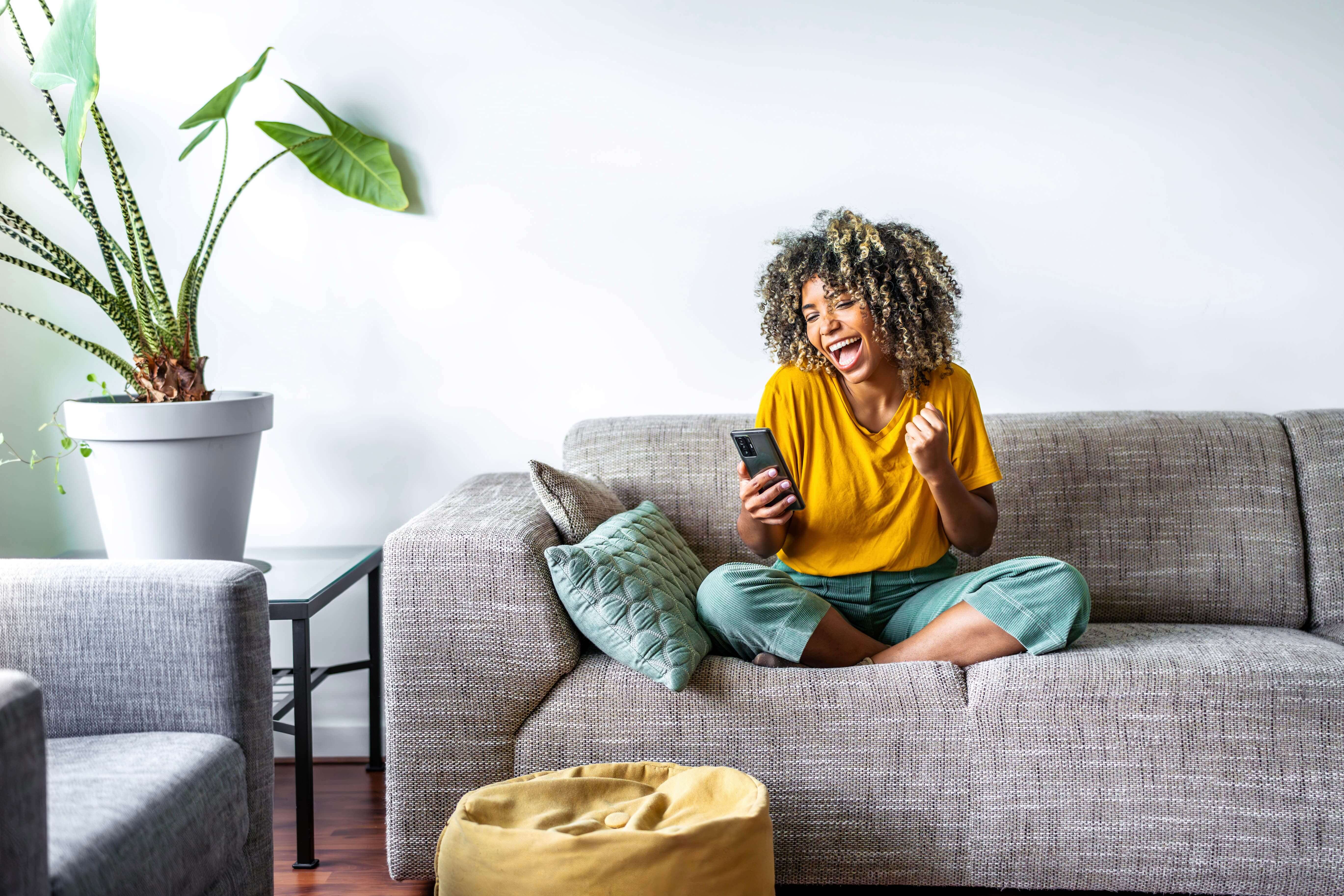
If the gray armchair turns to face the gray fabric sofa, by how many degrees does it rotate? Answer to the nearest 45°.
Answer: approximately 45° to its left

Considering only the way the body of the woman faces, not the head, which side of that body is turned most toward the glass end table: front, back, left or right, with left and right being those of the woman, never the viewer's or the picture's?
right

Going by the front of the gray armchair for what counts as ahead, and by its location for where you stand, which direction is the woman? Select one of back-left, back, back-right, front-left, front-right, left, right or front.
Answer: front-left

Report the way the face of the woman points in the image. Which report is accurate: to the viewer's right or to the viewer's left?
to the viewer's left

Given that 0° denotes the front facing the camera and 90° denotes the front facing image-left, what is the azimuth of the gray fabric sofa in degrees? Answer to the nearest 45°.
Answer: approximately 0°

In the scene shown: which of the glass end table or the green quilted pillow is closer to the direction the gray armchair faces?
the green quilted pillow
